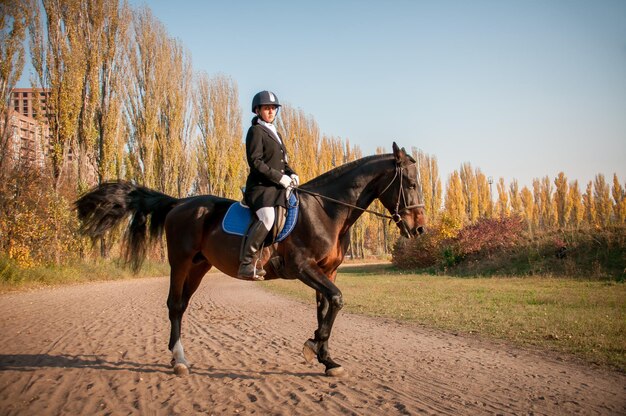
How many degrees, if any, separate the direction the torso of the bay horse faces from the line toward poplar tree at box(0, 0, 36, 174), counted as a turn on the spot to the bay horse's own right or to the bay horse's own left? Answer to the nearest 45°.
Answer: approximately 135° to the bay horse's own left

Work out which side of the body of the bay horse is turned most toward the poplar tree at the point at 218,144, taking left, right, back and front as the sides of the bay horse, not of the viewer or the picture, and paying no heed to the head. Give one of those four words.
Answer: left

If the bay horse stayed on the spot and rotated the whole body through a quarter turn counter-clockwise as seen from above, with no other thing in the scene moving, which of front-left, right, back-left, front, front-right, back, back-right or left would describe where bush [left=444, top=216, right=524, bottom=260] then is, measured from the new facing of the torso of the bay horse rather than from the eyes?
front-right

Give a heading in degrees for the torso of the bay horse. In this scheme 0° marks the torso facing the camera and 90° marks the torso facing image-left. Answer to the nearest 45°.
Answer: approximately 270°

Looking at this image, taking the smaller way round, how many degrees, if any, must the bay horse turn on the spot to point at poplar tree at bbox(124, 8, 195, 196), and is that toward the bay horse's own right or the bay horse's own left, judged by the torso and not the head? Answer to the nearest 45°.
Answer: approximately 90° to the bay horse's own left

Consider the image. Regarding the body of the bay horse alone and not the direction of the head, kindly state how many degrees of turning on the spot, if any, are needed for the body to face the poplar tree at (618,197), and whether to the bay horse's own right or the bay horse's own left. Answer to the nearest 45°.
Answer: approximately 45° to the bay horse's own left

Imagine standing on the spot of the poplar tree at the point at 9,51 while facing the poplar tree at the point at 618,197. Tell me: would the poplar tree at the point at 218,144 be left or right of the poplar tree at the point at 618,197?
left

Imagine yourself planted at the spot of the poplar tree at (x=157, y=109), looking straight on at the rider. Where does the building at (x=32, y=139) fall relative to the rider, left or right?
right

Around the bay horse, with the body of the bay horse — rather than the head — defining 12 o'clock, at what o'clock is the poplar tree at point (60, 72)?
The poplar tree is roughly at 8 o'clock from the bay horse.
